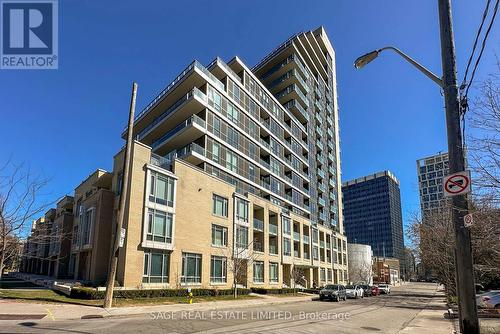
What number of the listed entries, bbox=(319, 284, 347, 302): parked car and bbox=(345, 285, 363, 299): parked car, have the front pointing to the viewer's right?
0

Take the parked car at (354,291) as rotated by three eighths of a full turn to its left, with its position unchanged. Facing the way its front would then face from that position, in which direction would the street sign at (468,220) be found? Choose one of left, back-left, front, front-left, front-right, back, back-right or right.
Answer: right

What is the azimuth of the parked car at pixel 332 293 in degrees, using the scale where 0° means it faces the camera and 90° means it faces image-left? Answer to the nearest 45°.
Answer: approximately 45°

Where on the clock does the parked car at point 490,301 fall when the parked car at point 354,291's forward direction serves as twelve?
the parked car at point 490,301 is roughly at 10 o'clock from the parked car at point 354,291.

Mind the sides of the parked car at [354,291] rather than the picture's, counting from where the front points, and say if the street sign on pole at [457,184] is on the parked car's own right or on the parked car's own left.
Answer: on the parked car's own left

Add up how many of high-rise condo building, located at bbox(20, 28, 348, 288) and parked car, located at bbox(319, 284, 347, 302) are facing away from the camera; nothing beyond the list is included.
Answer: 0
